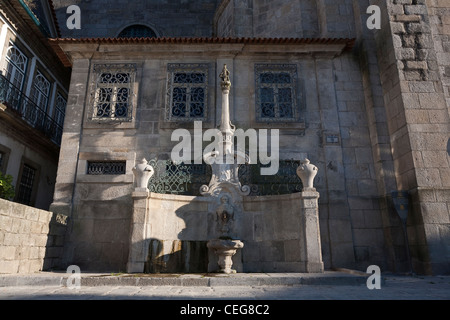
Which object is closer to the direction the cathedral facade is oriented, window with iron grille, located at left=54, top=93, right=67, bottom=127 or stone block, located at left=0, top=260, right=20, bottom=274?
the stone block

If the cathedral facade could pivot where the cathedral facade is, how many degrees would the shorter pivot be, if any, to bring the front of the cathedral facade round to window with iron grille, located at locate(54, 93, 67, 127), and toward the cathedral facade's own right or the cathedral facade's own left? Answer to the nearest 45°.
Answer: approximately 90° to the cathedral facade's own right

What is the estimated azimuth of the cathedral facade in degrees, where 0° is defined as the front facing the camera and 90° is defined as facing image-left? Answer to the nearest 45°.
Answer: approximately 0°

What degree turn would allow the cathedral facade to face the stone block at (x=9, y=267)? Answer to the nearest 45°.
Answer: approximately 45° to its right

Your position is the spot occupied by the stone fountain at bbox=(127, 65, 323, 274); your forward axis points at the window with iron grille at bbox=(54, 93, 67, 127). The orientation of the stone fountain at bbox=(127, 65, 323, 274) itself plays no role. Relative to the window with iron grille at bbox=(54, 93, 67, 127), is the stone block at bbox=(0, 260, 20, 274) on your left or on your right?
left

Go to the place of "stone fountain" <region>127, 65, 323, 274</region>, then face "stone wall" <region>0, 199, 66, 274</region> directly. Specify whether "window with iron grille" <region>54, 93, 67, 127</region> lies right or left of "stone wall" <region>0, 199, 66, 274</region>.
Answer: right

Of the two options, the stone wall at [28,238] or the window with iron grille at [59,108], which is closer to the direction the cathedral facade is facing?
the stone wall

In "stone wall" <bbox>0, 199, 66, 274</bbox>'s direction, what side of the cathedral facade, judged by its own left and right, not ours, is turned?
right
